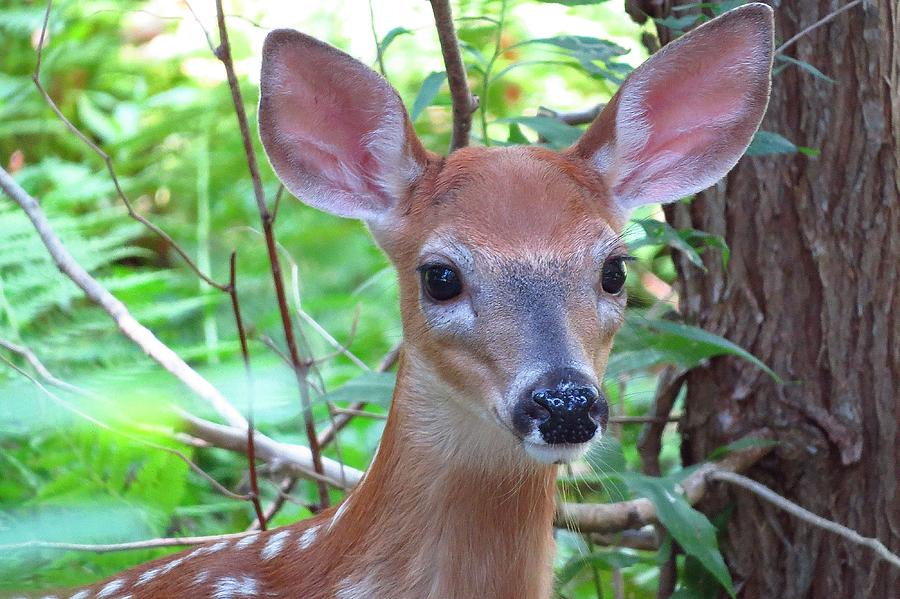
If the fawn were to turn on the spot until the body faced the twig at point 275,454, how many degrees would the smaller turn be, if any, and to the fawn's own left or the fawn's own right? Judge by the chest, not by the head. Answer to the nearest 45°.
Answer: approximately 180°

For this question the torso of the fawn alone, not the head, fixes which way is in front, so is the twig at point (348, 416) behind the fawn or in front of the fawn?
behind

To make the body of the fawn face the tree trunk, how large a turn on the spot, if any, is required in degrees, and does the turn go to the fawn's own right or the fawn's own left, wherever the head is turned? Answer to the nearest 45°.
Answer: approximately 90° to the fawn's own left

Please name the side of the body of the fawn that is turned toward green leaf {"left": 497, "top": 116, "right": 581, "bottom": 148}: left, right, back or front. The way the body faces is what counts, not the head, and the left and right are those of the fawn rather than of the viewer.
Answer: left

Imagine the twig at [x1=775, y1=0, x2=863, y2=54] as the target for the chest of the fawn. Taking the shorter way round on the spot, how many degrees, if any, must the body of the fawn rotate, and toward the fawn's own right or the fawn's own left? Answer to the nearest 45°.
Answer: approximately 45° to the fawn's own left

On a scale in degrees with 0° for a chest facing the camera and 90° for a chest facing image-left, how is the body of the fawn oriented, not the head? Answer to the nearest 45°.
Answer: approximately 315°
